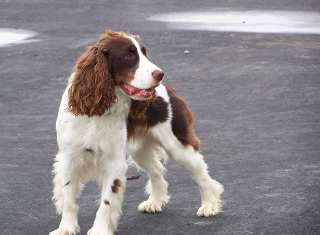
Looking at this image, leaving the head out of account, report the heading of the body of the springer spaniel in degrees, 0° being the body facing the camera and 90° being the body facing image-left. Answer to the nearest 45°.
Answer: approximately 45°
